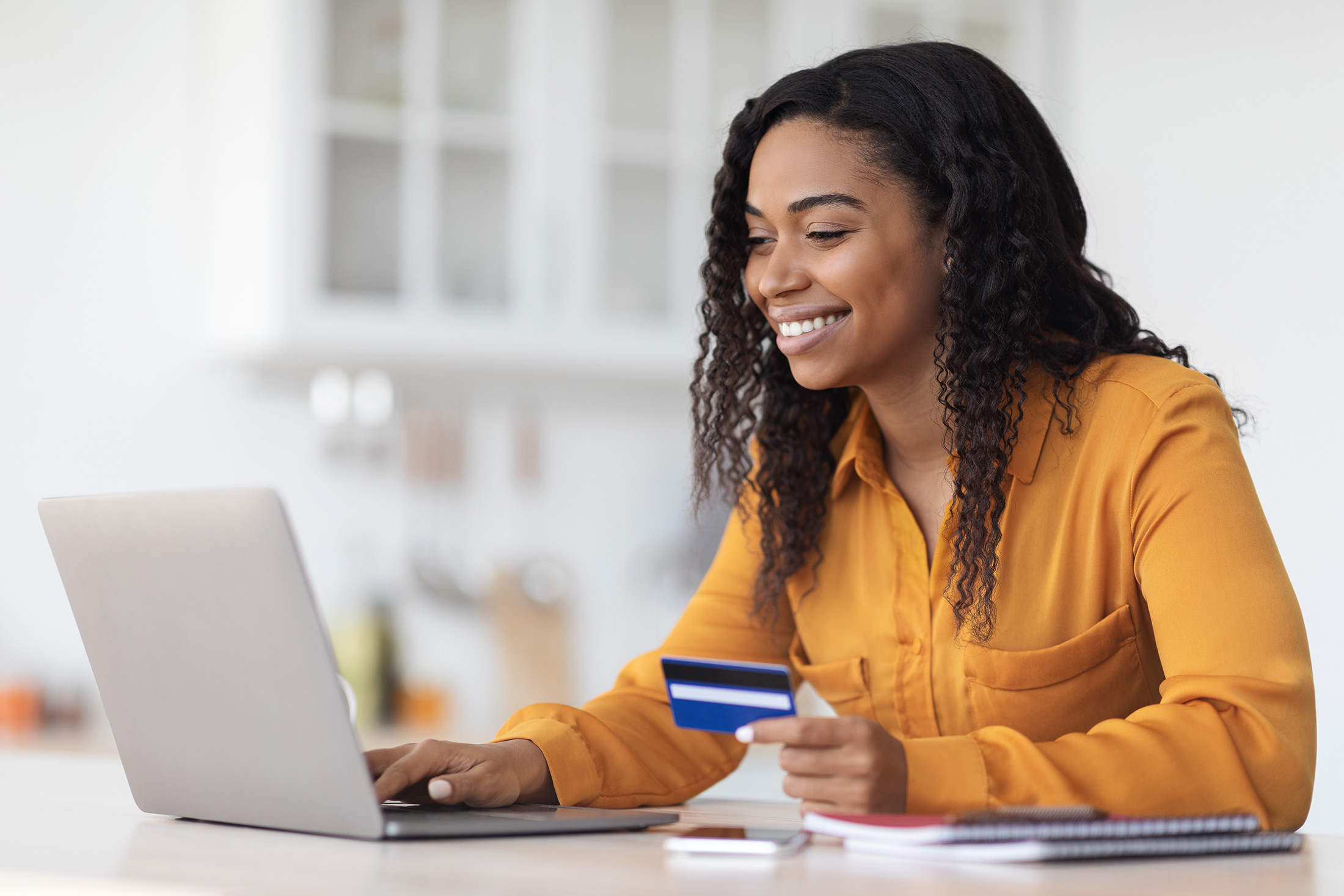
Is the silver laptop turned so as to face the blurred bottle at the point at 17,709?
no

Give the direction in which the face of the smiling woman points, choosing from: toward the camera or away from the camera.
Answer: toward the camera

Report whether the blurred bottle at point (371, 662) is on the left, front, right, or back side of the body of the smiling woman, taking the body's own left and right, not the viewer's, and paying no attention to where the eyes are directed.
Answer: right

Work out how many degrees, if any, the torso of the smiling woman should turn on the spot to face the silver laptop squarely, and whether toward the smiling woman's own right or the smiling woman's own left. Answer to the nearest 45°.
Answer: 0° — they already face it

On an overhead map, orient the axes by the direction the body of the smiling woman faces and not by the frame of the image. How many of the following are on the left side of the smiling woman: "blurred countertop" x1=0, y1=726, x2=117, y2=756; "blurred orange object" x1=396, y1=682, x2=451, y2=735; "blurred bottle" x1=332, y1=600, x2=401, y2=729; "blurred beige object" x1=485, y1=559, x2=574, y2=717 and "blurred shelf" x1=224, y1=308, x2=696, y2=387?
0

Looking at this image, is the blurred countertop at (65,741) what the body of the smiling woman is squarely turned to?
no

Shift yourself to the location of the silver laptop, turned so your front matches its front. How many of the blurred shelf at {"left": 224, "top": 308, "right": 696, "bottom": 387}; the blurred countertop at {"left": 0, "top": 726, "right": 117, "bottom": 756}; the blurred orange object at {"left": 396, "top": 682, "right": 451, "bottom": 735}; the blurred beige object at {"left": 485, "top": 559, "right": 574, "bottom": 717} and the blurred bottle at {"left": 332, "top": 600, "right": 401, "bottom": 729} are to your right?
0

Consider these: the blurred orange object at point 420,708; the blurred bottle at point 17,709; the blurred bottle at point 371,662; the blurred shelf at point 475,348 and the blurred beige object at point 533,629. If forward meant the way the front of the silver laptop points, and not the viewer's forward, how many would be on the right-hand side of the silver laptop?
0

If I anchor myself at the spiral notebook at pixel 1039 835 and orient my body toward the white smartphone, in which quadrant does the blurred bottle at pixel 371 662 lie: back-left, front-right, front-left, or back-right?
front-right

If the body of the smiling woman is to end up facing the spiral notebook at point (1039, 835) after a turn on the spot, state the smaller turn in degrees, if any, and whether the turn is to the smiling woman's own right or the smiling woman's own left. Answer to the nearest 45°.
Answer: approximately 45° to the smiling woman's own left

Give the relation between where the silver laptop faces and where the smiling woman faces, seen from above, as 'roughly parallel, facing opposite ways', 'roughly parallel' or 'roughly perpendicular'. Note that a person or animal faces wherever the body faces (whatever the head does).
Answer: roughly parallel, facing opposite ways

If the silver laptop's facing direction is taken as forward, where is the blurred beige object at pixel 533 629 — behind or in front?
in front

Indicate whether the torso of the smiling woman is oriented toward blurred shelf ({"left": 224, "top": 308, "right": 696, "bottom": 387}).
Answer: no

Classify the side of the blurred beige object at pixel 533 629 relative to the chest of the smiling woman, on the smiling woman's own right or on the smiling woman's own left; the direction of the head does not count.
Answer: on the smiling woman's own right

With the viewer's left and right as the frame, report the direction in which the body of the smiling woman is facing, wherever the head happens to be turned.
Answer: facing the viewer and to the left of the viewer

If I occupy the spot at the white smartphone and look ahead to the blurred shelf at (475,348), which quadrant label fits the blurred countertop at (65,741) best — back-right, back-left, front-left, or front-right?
front-left

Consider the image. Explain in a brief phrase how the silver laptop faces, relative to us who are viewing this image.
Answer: facing away from the viewer and to the right of the viewer
